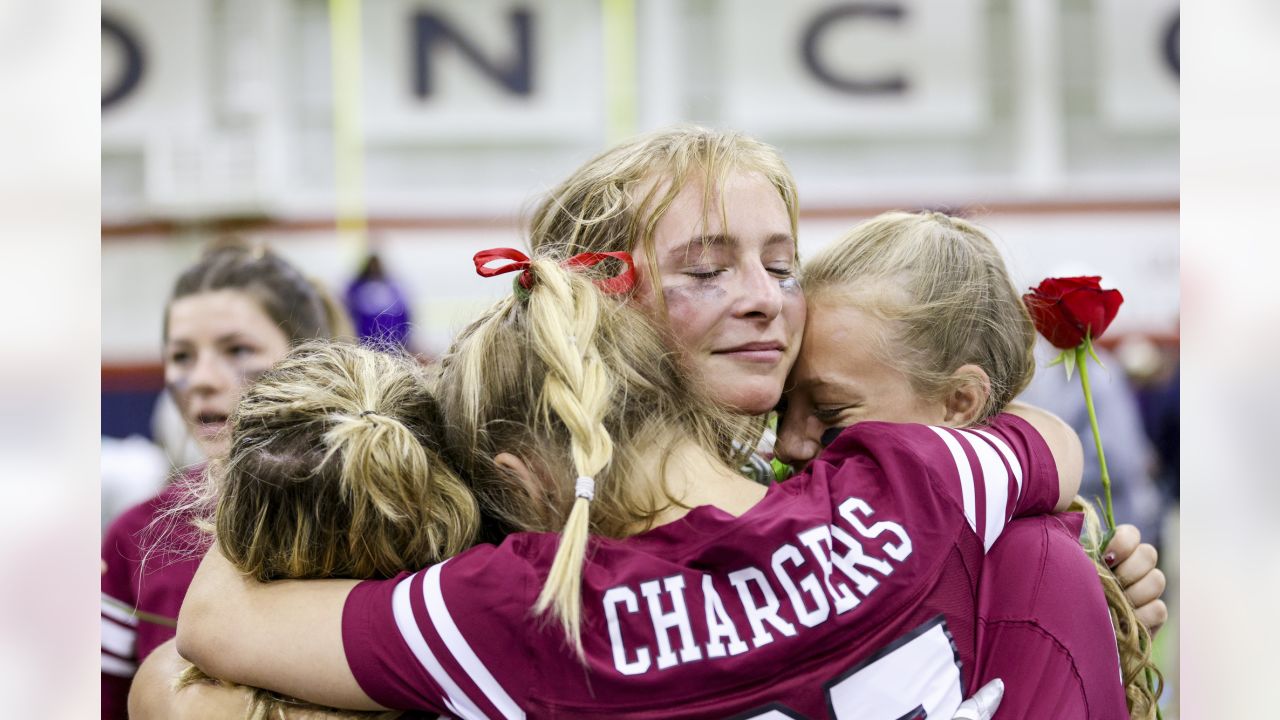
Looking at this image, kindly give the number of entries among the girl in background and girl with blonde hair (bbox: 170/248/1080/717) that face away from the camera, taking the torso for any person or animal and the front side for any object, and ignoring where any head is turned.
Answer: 1

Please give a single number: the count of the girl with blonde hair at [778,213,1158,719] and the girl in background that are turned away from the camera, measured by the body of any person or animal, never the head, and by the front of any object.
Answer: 0

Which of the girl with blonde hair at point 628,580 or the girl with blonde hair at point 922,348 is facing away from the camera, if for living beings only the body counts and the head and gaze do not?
the girl with blonde hair at point 628,580

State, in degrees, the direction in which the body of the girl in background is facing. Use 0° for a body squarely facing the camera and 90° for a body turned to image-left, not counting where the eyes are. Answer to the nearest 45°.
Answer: approximately 45°

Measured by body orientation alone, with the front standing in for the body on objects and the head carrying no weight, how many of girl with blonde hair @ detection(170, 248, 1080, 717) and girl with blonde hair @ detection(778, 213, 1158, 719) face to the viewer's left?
1

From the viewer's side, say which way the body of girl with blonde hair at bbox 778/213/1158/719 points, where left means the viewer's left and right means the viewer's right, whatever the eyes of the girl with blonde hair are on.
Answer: facing to the left of the viewer

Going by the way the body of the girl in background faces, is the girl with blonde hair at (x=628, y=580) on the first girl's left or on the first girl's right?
on the first girl's left

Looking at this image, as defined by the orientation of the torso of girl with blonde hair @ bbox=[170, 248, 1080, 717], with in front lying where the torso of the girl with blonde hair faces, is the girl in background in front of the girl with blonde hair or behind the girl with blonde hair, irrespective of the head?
in front

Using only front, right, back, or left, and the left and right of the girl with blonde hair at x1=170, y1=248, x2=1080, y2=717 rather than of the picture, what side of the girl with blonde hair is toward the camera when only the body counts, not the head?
back

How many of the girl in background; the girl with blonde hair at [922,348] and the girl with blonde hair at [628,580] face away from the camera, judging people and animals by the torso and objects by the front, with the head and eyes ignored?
1

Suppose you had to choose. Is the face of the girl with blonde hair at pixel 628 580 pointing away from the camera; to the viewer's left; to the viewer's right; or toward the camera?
away from the camera

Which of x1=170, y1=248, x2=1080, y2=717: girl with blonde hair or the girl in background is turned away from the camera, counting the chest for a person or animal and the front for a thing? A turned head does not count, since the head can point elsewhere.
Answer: the girl with blonde hair

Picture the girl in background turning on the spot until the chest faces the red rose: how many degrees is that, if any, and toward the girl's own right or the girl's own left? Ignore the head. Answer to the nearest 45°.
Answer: approximately 90° to the girl's own left
